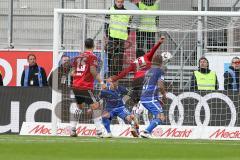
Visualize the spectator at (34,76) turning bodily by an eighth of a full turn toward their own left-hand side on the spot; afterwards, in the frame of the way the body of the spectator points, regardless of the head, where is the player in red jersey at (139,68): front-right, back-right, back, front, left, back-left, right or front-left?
front

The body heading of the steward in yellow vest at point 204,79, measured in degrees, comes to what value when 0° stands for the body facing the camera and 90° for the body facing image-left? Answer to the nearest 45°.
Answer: approximately 0°

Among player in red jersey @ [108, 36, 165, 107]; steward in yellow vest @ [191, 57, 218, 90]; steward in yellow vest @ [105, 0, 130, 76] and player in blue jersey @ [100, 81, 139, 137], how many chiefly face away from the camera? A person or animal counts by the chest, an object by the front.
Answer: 1

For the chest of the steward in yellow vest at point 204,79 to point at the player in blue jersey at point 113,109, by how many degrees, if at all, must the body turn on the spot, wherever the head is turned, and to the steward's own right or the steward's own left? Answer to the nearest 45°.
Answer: approximately 45° to the steward's own right

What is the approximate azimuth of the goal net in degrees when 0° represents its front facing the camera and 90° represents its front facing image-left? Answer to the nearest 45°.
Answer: approximately 0°

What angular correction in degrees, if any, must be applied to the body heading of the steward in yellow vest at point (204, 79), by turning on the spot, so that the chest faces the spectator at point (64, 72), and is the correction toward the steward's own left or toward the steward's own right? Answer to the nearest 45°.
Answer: approximately 90° to the steward's own right

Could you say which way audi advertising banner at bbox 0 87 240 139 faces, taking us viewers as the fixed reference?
facing the viewer

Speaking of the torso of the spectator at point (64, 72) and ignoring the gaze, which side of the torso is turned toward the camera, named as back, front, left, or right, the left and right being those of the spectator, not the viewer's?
front
